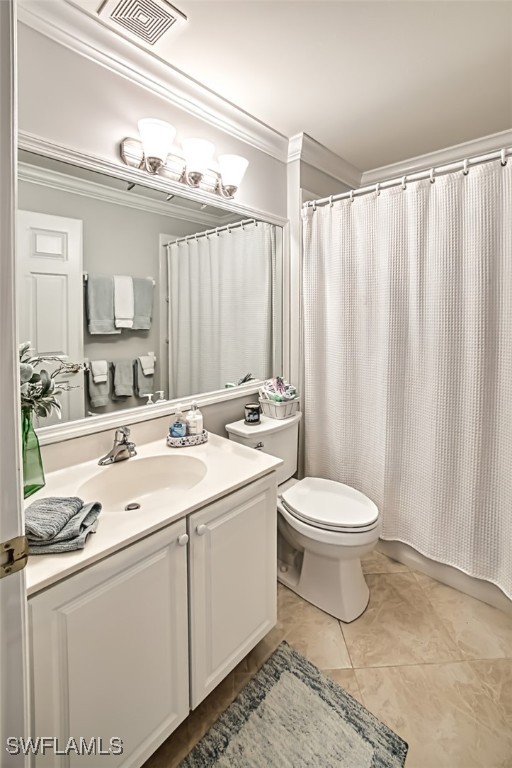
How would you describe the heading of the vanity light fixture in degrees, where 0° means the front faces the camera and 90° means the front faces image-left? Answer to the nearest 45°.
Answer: approximately 315°

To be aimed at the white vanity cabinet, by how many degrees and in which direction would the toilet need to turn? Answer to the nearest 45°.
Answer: approximately 90° to its right

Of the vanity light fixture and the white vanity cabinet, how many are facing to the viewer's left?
0

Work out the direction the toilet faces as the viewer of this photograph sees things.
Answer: facing the viewer and to the right of the viewer

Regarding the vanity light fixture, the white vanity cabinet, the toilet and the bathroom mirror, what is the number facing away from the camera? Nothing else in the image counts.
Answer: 0

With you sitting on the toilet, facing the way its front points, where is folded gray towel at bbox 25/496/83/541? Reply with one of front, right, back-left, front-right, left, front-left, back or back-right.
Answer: right

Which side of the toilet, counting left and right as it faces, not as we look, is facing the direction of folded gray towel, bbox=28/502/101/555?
right

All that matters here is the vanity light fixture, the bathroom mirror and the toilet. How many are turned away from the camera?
0
